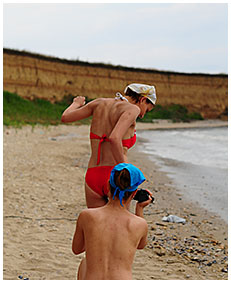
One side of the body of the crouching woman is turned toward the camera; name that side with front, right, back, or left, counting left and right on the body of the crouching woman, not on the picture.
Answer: back

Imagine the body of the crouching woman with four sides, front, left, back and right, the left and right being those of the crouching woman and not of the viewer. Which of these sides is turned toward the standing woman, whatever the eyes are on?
front

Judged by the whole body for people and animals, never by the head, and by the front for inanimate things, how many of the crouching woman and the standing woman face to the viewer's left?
0
